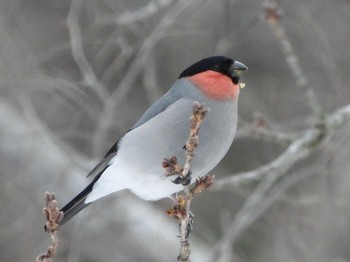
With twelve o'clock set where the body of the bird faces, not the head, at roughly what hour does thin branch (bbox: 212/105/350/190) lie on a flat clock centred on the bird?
The thin branch is roughly at 11 o'clock from the bird.

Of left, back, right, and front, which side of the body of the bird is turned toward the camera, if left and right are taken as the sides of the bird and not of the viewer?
right
